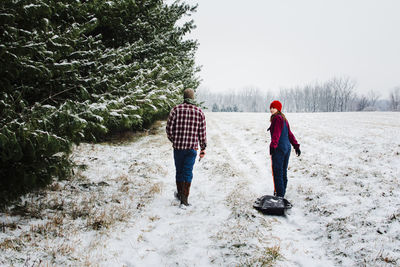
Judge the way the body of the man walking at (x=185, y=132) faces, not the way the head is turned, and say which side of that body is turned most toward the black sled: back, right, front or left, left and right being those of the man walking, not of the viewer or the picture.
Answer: right

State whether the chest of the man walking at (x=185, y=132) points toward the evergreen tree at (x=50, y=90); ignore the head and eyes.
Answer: no

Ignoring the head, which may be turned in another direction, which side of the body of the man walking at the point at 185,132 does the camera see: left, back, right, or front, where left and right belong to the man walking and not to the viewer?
back
